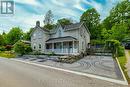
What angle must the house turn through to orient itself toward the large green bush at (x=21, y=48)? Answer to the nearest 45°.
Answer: approximately 45° to its right

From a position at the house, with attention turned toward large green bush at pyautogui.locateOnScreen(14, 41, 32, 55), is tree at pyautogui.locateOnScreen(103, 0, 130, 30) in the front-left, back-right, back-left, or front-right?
back-right

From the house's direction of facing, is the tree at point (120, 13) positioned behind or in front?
behind

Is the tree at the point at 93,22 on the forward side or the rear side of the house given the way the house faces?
on the rear side

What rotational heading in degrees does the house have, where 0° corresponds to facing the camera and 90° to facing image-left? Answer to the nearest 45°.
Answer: approximately 45°
